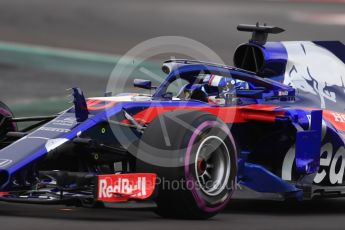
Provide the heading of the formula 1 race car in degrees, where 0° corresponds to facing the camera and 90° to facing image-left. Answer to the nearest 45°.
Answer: approximately 45°
